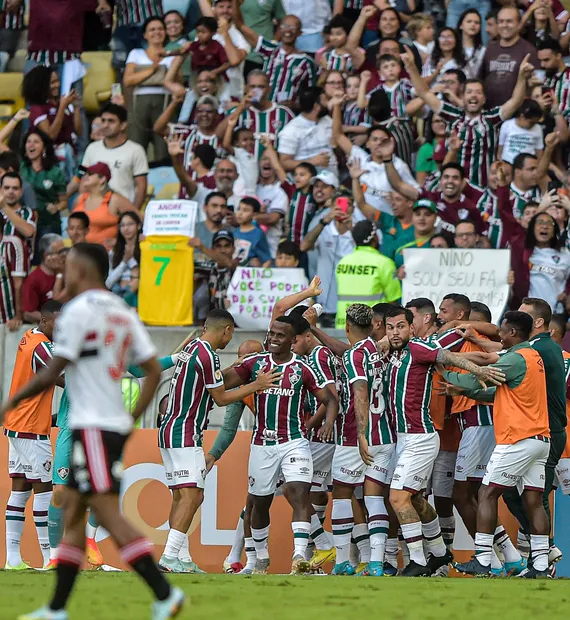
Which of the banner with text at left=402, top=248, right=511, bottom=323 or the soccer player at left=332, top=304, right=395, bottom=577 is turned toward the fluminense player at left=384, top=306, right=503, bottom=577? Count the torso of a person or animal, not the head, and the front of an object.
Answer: the banner with text

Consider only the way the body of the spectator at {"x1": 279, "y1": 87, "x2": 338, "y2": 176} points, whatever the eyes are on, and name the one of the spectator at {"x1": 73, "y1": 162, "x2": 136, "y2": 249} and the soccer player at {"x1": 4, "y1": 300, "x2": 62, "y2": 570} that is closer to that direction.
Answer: the soccer player

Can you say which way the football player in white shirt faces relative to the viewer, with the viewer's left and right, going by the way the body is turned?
facing away from the viewer and to the left of the viewer

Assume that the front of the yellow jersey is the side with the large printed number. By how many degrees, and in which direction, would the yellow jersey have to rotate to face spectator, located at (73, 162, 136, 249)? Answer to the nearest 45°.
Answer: approximately 135° to its right

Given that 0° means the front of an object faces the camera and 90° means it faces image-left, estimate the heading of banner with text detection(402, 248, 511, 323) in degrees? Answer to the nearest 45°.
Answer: approximately 0°

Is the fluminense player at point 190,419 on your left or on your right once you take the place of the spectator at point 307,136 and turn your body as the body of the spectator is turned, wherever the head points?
on your right
